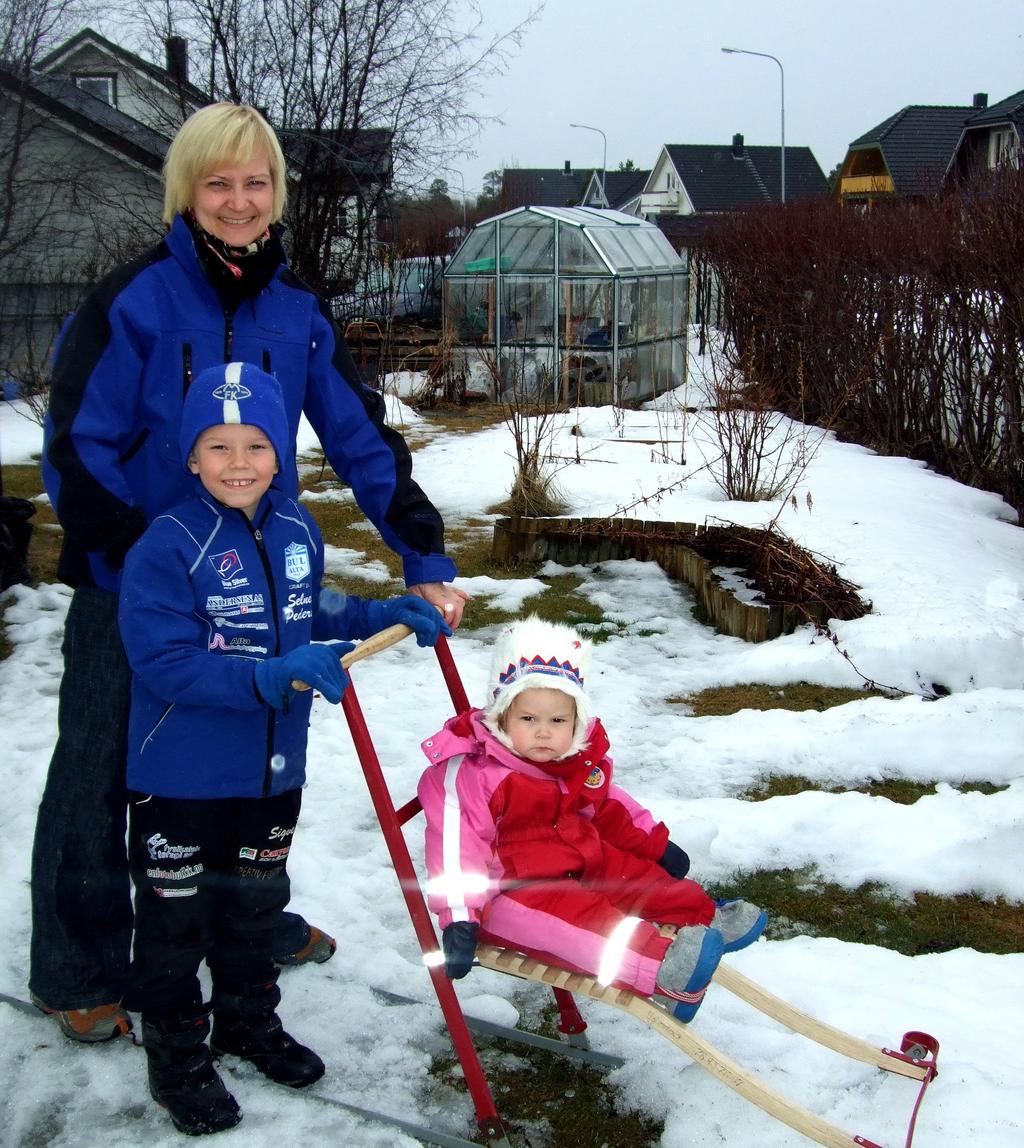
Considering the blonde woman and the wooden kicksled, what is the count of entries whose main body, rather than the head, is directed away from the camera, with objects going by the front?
0

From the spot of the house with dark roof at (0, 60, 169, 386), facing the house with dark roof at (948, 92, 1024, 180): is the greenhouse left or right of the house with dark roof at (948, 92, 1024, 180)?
right

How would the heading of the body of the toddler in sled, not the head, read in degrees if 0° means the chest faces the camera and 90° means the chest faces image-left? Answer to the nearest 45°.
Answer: approximately 315°

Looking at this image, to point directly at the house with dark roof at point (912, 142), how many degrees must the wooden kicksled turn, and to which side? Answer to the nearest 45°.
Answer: approximately 135° to its left

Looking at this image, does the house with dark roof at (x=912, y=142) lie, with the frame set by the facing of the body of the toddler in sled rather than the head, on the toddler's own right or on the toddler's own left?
on the toddler's own left

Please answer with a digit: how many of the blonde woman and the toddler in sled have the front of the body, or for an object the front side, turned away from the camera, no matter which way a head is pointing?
0

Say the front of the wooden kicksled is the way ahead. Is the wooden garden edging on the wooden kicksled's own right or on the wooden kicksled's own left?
on the wooden kicksled's own left

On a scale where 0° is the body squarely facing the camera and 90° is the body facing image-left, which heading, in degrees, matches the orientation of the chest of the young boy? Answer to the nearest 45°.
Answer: approximately 315°

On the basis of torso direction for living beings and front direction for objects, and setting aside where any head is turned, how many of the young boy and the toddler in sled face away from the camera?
0
